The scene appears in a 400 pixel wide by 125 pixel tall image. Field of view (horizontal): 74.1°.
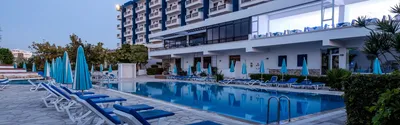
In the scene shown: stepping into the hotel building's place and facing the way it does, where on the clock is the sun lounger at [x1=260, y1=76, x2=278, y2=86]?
The sun lounger is roughly at 11 o'clock from the hotel building.

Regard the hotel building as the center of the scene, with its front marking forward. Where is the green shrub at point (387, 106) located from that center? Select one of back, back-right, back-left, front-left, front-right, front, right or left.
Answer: front-left

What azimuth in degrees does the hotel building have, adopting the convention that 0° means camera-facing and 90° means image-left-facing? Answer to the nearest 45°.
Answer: approximately 45°

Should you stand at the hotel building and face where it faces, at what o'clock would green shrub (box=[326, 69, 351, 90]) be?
The green shrub is roughly at 10 o'clock from the hotel building.

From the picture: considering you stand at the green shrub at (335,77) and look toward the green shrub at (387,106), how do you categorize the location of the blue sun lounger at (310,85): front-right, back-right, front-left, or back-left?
back-right
